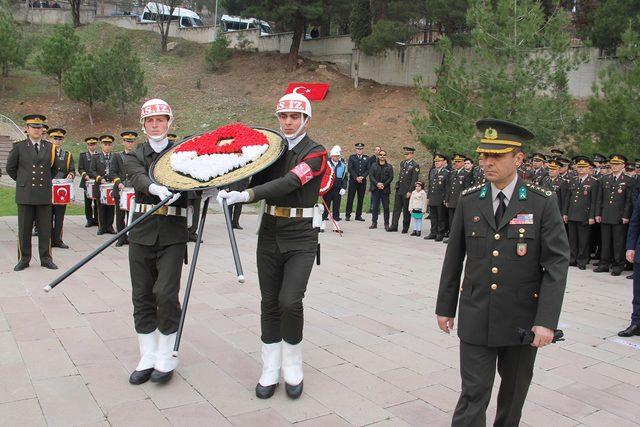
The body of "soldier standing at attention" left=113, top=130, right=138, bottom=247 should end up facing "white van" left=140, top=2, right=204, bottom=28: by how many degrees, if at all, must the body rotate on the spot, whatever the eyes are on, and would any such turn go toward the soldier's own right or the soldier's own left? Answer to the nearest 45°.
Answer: approximately 135° to the soldier's own left

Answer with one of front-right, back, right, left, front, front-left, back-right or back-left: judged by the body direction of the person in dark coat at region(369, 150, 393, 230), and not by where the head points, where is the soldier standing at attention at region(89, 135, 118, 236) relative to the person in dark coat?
front-right

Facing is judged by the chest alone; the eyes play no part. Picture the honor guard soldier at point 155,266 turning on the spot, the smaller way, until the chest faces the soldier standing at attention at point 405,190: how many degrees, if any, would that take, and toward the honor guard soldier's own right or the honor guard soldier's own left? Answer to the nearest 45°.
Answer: approximately 135° to the honor guard soldier's own left

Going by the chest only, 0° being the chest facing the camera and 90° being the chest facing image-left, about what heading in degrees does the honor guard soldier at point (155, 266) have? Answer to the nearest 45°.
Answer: approximately 0°

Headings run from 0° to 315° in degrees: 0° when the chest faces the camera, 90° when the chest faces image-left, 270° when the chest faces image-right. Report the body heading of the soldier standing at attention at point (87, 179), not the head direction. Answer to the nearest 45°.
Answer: approximately 315°

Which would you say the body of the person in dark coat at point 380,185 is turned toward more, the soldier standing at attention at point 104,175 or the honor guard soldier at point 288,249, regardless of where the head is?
the honor guard soldier

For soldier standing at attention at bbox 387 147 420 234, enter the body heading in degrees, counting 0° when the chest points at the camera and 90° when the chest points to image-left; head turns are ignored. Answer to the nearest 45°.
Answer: approximately 45°
